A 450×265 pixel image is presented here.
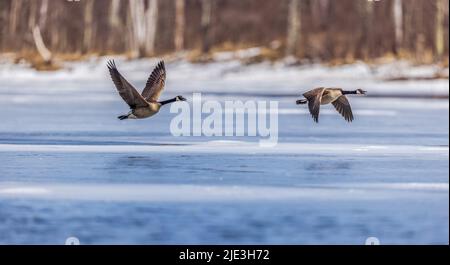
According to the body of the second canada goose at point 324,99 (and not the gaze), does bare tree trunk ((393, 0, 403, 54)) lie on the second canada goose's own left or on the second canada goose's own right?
on the second canada goose's own left

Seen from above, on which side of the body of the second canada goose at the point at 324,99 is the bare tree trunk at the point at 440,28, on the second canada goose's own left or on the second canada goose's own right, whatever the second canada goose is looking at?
on the second canada goose's own left

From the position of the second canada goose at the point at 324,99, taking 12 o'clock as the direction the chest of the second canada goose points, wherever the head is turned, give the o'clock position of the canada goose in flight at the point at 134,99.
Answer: The canada goose in flight is roughly at 5 o'clock from the second canada goose.

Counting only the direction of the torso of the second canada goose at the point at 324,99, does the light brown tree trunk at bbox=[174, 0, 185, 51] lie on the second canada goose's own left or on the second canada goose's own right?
on the second canada goose's own left

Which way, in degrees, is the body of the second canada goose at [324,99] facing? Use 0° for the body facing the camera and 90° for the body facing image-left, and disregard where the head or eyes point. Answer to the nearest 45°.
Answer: approximately 270°

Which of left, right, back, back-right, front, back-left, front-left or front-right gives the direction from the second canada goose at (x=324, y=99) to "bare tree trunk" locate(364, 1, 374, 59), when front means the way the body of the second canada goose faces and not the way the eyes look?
left

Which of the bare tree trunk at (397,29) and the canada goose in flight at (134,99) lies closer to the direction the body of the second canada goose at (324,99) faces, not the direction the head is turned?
the bare tree trunk

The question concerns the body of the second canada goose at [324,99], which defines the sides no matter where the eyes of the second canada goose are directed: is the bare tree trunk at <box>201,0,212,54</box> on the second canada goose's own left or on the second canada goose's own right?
on the second canada goose's own left

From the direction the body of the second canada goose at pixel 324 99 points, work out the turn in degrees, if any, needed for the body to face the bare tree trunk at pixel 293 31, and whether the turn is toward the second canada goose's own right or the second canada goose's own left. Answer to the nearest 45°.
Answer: approximately 90° to the second canada goose's own left

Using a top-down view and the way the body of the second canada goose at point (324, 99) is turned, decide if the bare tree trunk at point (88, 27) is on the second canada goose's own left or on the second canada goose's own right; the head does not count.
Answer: on the second canada goose's own left

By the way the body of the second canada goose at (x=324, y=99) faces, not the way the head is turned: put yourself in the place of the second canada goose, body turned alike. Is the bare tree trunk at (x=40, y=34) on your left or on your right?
on your left
